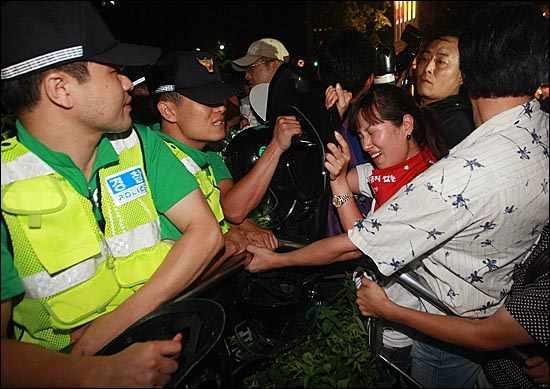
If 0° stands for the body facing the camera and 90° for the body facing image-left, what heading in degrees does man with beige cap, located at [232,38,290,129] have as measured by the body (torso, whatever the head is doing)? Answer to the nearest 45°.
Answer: approximately 90°
